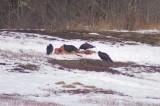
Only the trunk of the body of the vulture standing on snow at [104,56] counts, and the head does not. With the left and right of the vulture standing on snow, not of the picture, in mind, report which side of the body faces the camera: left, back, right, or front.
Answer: left
